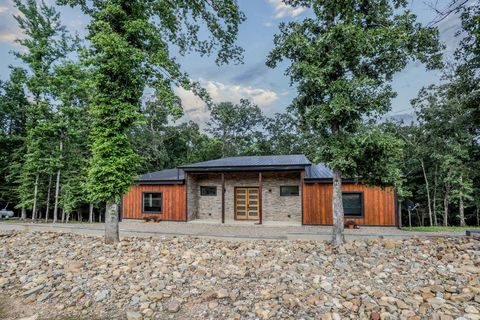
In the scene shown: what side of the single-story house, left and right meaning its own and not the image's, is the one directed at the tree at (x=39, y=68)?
right

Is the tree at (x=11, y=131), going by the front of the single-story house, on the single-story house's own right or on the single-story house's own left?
on the single-story house's own right

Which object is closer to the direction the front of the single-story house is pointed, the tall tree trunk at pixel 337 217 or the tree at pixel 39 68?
the tall tree trunk

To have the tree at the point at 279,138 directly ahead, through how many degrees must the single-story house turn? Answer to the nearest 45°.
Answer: approximately 180°

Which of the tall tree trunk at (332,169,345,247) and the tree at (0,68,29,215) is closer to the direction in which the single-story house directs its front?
the tall tree trunk

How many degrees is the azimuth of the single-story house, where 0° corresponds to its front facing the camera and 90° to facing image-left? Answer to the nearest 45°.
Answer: approximately 0°

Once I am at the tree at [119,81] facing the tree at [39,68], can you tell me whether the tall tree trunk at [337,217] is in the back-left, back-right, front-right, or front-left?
back-right

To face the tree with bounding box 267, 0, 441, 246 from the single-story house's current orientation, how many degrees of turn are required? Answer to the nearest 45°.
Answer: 0° — it already faces it
